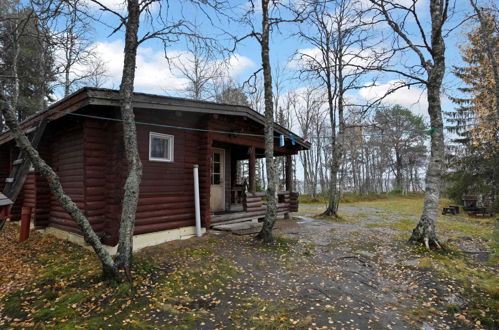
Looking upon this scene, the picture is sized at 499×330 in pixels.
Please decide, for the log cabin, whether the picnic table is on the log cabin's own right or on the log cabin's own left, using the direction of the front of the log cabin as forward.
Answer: on the log cabin's own left
